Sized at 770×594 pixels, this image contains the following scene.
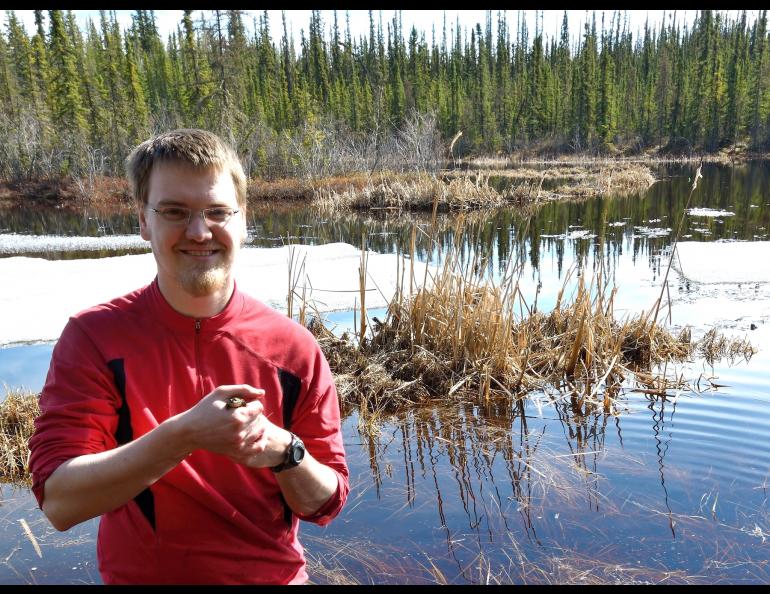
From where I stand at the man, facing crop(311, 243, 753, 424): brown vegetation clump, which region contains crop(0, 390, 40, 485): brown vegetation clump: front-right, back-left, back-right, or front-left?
front-left

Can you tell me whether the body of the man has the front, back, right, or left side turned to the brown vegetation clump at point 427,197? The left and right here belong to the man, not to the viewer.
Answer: back

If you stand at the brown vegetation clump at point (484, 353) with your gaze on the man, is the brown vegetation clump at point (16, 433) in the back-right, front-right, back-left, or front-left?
front-right

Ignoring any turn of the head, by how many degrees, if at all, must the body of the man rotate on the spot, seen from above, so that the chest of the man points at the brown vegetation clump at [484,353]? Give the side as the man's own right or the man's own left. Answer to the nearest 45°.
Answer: approximately 135° to the man's own left

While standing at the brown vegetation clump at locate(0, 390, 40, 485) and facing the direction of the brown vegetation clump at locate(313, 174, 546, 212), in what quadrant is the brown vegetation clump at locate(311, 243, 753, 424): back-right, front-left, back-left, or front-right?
front-right

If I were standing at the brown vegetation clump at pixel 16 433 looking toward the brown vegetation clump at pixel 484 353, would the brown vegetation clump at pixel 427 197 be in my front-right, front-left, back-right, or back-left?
front-left

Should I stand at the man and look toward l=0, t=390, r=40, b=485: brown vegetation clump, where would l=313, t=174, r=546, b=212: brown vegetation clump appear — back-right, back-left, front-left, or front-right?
front-right

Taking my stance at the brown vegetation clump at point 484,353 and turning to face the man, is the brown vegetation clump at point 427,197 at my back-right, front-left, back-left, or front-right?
back-right

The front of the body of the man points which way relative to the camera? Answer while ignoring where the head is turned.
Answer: toward the camera

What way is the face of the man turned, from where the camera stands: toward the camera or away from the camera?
toward the camera
